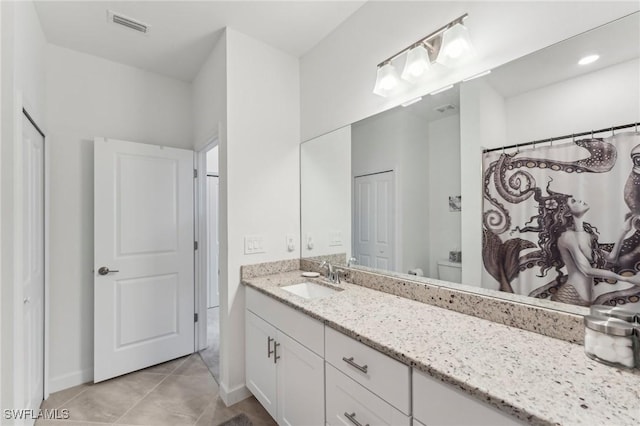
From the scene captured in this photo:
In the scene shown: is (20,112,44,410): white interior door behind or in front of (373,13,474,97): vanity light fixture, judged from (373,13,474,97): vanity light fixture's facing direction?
in front

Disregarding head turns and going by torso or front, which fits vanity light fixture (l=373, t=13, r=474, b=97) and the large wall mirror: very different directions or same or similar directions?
same or similar directions

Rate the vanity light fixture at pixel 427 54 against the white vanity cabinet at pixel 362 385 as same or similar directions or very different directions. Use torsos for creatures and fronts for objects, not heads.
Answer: same or similar directions

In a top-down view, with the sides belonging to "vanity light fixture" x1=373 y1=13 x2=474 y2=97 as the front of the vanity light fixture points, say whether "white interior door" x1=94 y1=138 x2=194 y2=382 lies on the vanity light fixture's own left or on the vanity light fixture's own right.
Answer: on the vanity light fixture's own right

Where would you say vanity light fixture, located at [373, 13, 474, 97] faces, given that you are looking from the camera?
facing the viewer and to the left of the viewer

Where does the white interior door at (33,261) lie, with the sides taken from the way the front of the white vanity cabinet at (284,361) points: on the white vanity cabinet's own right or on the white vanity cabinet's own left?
on the white vanity cabinet's own right

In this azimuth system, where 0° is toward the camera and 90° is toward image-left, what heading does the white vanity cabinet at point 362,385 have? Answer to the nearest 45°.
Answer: approximately 45°

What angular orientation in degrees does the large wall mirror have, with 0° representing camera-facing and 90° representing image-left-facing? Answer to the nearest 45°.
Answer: approximately 45°

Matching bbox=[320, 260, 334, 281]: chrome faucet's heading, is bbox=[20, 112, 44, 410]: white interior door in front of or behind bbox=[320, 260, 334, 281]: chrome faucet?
in front

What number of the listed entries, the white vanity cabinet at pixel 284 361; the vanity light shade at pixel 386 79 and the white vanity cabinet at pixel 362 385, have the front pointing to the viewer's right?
0
